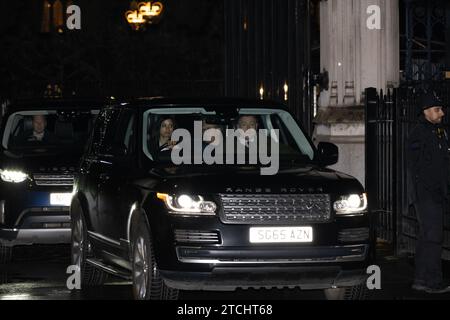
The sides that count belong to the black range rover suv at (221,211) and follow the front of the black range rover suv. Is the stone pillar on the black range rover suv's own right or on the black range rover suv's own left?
on the black range rover suv's own left

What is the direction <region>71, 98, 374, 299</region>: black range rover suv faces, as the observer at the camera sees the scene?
facing the viewer and to the right of the viewer

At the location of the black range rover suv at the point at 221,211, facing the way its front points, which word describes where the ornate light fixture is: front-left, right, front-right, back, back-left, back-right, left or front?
back-left

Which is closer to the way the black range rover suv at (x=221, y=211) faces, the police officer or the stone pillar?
the police officer

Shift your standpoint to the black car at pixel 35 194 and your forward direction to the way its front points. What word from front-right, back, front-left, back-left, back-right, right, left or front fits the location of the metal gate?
left

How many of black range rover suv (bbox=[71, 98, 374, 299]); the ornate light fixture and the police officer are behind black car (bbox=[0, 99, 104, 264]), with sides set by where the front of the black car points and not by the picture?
1

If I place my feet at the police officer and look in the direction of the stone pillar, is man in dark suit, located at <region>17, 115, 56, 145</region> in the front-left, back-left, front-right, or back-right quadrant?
front-left

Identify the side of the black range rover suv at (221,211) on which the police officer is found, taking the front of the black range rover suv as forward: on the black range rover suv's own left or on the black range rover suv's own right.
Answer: on the black range rover suv's own left

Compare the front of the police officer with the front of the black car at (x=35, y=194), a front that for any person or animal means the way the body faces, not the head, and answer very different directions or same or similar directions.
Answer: same or similar directions

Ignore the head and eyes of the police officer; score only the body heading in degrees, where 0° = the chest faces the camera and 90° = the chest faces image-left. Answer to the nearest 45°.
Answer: approximately 315°

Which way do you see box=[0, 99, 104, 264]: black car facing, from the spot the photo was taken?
facing the viewer

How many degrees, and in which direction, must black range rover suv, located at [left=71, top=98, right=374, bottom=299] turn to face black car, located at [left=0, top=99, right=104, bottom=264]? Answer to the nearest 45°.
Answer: approximately 180°

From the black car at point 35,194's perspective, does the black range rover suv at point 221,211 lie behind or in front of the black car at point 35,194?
in front

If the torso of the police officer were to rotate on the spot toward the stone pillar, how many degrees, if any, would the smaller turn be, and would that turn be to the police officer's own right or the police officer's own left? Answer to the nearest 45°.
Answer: approximately 135° to the police officer's own left
